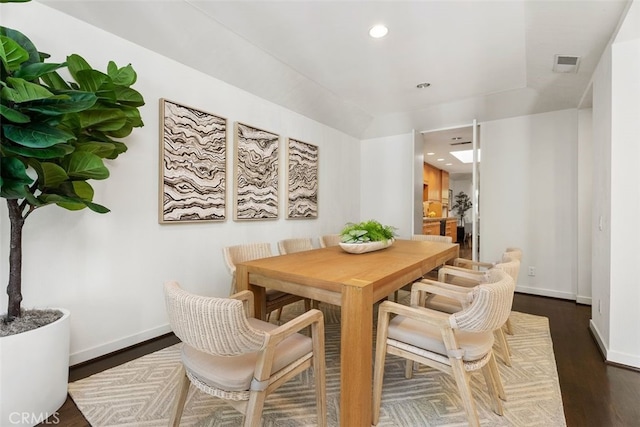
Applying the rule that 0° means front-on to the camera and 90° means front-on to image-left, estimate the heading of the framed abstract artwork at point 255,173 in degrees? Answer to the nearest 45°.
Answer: approximately 315°

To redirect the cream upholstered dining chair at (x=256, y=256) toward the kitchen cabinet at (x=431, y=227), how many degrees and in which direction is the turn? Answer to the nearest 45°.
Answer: approximately 90° to its left

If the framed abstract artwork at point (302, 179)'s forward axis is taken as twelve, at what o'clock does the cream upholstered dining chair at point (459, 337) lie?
The cream upholstered dining chair is roughly at 1 o'clock from the framed abstract artwork.

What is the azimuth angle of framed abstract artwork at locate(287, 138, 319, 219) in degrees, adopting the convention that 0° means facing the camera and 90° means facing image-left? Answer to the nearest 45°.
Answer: approximately 315°

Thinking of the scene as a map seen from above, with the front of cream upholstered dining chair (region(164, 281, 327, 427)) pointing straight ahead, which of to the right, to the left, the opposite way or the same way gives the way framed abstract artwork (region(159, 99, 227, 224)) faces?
to the right

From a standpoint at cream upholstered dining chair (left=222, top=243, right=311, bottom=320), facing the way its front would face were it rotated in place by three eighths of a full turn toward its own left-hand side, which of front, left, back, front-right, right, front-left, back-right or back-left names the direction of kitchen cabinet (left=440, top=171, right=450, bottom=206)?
front-right

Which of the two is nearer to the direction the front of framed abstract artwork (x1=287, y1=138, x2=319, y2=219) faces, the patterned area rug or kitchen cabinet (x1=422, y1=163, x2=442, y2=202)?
the patterned area rug

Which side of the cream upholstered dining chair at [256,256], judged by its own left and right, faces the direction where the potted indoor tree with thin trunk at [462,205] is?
left

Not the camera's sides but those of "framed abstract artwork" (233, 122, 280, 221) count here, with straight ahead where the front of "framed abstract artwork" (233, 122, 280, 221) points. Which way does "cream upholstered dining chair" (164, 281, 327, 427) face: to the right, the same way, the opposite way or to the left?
to the left
